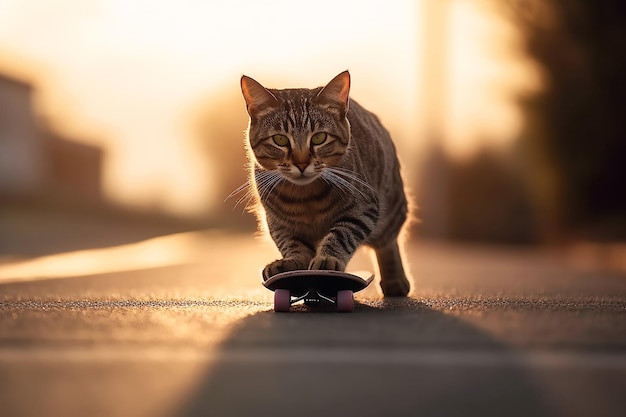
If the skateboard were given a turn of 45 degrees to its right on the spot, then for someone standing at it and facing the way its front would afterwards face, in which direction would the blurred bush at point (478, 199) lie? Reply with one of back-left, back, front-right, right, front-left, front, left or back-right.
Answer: back-right

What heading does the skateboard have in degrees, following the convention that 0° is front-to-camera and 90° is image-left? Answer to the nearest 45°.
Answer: approximately 0°

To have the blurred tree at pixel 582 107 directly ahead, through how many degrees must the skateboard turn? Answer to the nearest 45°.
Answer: approximately 180°

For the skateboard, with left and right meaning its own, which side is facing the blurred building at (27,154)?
back
